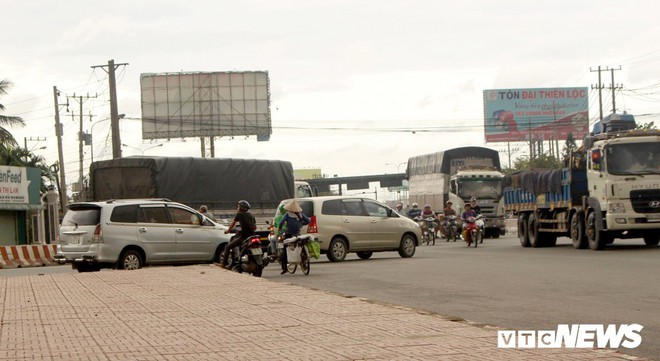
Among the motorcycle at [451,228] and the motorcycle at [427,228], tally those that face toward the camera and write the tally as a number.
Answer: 2

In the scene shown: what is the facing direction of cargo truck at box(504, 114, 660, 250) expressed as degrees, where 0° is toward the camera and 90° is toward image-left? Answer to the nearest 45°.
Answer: approximately 315°

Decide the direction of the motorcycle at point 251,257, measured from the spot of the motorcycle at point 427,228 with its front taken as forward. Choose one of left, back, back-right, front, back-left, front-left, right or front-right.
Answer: front

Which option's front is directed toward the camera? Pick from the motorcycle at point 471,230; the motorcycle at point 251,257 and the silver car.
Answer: the motorcycle at point 471,230

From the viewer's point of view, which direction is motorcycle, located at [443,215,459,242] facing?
toward the camera

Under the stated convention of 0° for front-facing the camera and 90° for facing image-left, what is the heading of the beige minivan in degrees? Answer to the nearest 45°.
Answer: approximately 225°

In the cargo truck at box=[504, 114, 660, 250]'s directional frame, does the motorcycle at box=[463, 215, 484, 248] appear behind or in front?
behind

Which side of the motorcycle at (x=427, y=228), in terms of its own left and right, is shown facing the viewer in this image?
front

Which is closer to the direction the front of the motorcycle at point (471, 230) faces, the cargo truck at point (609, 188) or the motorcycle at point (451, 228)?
the cargo truck

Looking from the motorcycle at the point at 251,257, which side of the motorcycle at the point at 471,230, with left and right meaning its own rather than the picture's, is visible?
front

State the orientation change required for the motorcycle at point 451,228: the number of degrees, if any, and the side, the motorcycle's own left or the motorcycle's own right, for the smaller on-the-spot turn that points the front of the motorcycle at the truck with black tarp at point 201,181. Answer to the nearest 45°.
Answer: approximately 45° to the motorcycle's own right
